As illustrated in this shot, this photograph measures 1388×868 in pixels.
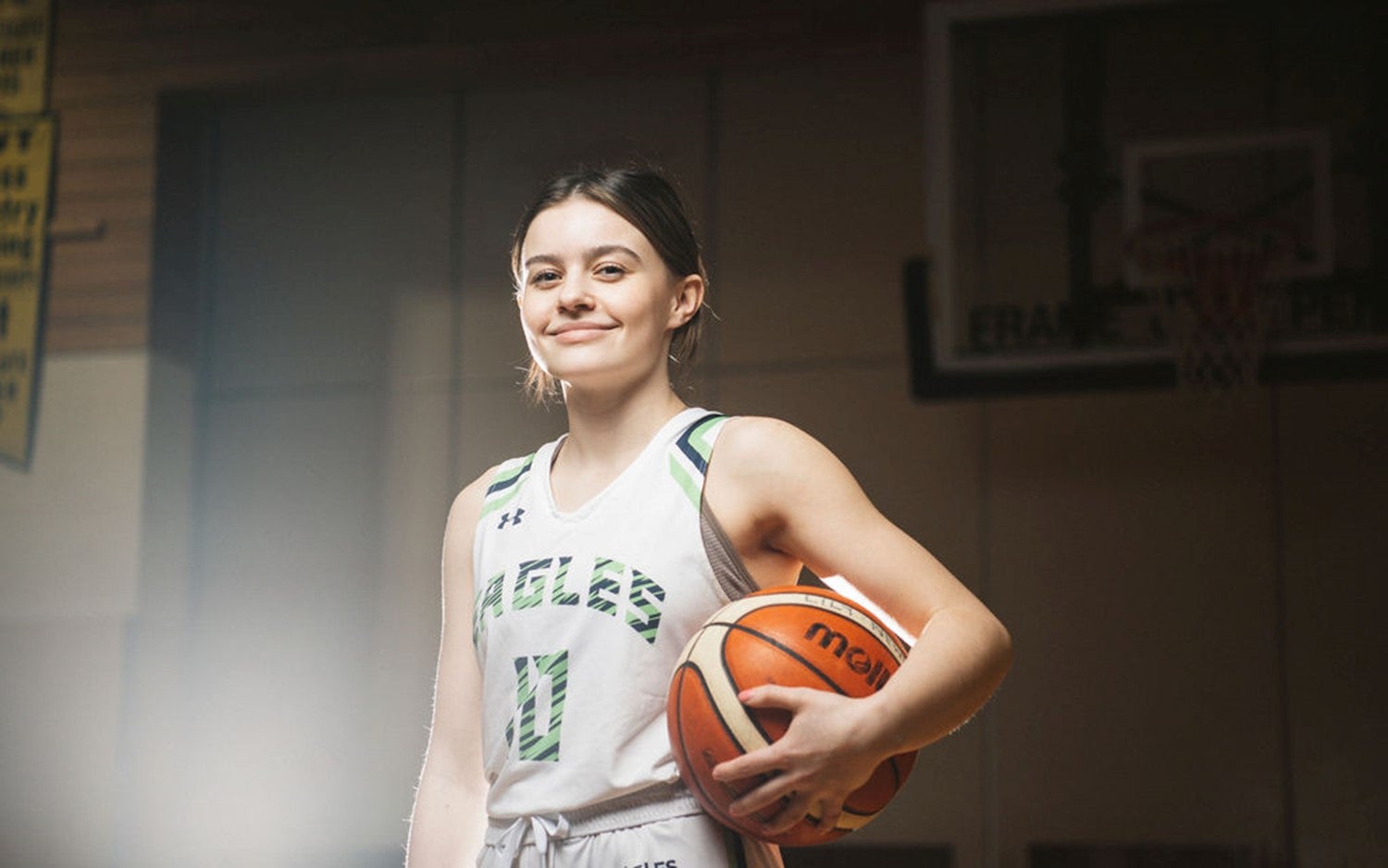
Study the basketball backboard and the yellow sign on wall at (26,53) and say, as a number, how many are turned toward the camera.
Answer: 2

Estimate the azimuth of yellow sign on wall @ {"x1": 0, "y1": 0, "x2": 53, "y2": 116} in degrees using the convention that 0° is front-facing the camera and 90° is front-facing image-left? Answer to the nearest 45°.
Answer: approximately 0°

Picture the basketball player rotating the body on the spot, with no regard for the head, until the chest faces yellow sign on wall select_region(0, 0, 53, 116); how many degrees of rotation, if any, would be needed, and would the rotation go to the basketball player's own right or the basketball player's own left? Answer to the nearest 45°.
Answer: approximately 90° to the basketball player's own right

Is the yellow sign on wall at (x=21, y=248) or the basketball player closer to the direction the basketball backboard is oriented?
the basketball player

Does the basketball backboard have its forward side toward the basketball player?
yes

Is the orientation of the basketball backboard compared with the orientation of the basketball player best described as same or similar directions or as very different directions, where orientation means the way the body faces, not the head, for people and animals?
same or similar directions

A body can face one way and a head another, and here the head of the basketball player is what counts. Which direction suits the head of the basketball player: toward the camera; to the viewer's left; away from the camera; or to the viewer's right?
toward the camera

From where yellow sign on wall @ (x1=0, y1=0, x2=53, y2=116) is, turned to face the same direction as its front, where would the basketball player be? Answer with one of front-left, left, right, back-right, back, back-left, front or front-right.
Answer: front

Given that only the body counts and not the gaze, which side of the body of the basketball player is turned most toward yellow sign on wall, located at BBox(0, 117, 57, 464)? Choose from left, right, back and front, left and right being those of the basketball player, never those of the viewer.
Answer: right

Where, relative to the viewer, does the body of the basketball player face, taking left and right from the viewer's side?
facing the viewer and to the left of the viewer

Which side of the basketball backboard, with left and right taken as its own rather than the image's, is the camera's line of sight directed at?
front

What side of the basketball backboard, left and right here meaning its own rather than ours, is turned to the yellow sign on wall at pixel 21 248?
right
